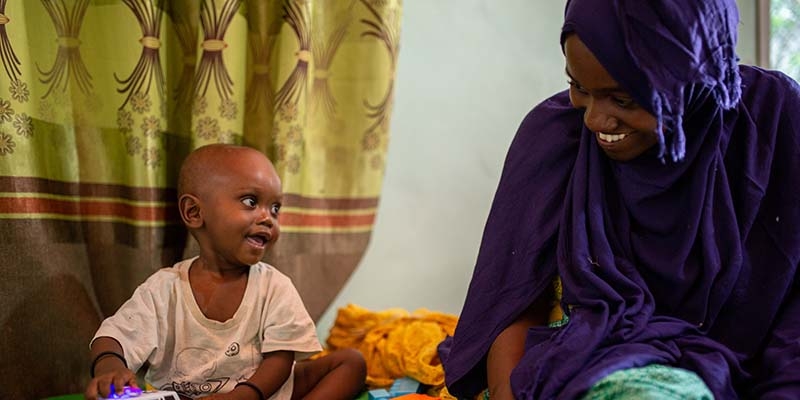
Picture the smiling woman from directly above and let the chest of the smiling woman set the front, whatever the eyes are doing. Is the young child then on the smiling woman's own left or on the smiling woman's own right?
on the smiling woman's own right

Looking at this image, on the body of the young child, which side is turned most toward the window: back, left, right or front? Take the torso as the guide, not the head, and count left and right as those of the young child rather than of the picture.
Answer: left

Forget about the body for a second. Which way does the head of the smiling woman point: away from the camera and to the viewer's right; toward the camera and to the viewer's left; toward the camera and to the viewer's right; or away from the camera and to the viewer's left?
toward the camera and to the viewer's left

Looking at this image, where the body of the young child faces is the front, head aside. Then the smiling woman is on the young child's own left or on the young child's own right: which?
on the young child's own left

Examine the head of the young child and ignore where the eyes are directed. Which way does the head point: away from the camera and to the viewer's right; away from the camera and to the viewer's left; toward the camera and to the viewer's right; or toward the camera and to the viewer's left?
toward the camera and to the viewer's right

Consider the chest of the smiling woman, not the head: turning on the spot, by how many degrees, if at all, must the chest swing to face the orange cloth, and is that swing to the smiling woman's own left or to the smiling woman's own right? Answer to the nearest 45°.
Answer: approximately 90° to the smiling woman's own right

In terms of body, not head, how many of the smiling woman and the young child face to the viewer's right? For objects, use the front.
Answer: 0

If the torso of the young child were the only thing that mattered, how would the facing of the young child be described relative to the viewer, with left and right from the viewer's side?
facing the viewer

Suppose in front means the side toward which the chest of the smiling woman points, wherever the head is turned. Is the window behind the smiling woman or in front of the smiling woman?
behind

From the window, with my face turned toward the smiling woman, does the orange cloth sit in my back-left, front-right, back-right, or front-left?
front-right

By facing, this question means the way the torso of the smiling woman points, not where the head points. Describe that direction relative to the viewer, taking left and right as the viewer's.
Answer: facing the viewer and to the left of the viewer

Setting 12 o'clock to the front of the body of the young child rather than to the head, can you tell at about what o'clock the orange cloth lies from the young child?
The orange cloth is roughly at 8 o'clock from the young child.

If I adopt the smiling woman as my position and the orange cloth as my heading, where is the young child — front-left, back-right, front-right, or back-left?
front-left
